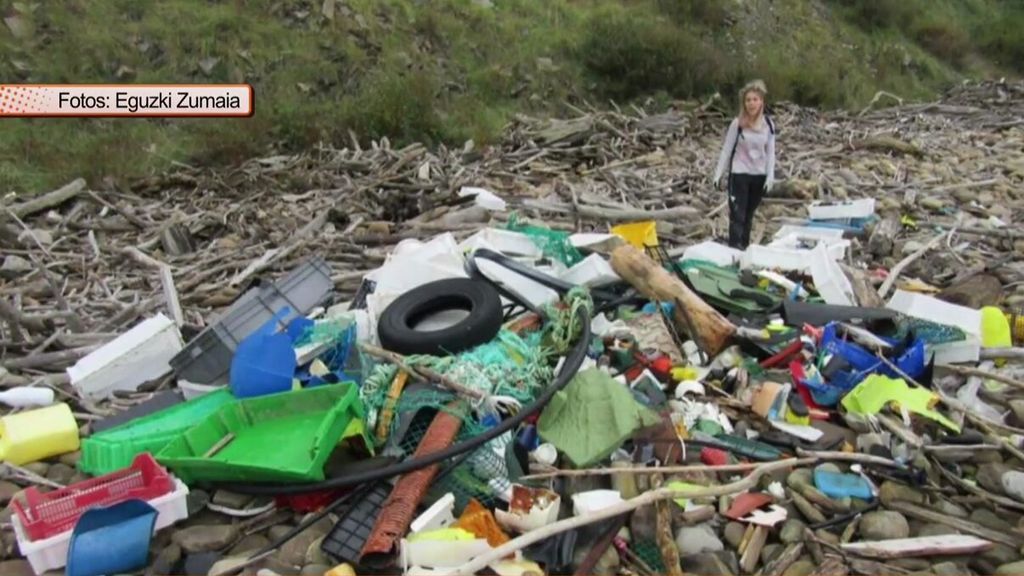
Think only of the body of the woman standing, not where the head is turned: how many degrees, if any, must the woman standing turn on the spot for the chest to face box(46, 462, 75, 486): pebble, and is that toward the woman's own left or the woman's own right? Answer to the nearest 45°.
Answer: approximately 45° to the woman's own right

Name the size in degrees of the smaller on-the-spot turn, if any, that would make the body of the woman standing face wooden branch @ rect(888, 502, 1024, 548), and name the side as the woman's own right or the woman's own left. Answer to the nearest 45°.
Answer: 0° — they already face it

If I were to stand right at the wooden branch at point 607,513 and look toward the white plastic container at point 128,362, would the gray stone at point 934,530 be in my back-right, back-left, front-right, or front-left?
back-right

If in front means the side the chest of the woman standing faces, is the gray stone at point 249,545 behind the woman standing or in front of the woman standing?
in front

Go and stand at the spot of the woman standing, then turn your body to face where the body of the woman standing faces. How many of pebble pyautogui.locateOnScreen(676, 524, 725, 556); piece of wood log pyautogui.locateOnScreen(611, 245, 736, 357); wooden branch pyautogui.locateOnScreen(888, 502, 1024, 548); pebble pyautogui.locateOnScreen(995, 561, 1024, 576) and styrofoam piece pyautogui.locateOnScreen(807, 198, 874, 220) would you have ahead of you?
4

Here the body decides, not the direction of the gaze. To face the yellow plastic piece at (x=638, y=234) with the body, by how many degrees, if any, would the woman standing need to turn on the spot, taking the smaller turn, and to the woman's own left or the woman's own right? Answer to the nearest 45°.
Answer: approximately 45° to the woman's own right

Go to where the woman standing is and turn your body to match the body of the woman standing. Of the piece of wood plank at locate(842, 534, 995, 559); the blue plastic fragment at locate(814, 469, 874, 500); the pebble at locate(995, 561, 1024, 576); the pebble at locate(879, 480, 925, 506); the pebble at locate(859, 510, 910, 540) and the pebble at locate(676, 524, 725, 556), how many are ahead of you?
6

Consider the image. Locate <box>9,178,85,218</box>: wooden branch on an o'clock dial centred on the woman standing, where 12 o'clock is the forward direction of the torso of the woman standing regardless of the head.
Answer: The wooden branch is roughly at 3 o'clock from the woman standing.

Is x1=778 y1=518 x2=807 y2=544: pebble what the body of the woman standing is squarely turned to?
yes

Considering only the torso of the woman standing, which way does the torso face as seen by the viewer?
toward the camera

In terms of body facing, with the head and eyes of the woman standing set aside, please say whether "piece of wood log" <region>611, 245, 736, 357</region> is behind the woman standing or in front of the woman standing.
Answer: in front

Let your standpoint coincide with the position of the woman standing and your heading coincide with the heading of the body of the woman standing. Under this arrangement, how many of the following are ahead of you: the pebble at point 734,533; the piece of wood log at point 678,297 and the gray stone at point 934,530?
3

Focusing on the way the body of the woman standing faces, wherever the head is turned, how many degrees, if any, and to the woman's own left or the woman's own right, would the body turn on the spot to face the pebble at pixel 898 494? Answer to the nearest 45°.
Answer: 0° — they already face it

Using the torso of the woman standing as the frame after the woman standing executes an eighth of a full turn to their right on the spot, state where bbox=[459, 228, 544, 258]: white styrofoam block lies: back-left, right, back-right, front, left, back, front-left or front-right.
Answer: front

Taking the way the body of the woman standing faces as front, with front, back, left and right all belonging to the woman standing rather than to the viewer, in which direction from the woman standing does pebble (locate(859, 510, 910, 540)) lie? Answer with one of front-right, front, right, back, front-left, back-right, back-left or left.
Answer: front

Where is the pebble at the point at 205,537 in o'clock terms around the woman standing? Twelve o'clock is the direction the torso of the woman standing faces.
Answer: The pebble is roughly at 1 o'clock from the woman standing.

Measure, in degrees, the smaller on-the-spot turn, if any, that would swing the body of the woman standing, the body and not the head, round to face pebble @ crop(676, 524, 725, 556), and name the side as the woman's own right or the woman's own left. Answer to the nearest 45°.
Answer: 0° — they already face it
